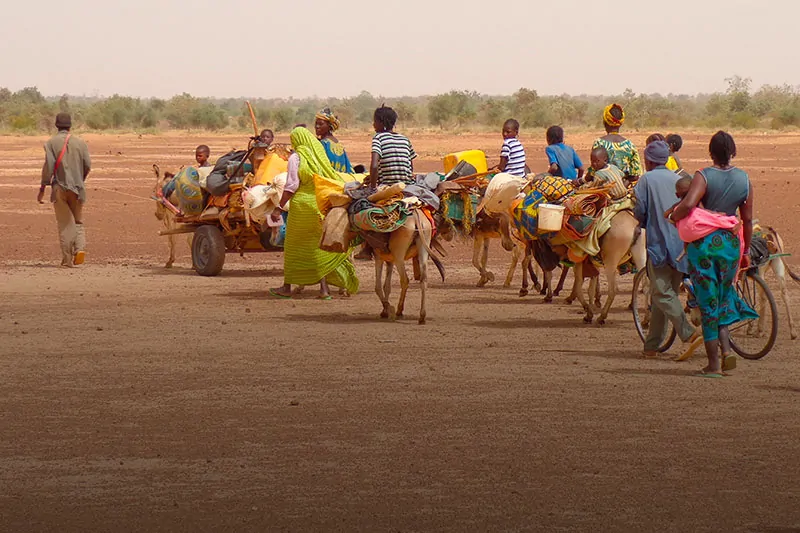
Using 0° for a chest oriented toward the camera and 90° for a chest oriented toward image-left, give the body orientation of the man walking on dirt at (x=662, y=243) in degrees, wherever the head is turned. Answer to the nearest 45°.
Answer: approximately 135°

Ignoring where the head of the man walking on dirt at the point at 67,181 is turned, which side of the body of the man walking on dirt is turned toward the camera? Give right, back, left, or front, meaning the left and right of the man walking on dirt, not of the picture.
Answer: back

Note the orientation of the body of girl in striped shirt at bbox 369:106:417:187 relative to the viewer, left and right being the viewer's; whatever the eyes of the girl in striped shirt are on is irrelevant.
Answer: facing away from the viewer and to the left of the viewer

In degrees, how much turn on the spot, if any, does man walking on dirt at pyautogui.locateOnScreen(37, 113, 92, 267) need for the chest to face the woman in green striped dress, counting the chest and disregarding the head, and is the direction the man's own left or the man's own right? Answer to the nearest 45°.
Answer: approximately 135° to the man's own right

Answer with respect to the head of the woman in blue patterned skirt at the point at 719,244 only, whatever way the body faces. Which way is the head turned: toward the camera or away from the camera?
away from the camera

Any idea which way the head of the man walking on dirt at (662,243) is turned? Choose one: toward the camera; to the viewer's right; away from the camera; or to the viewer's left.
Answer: away from the camera

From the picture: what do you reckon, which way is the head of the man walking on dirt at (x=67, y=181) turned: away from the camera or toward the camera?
away from the camera
